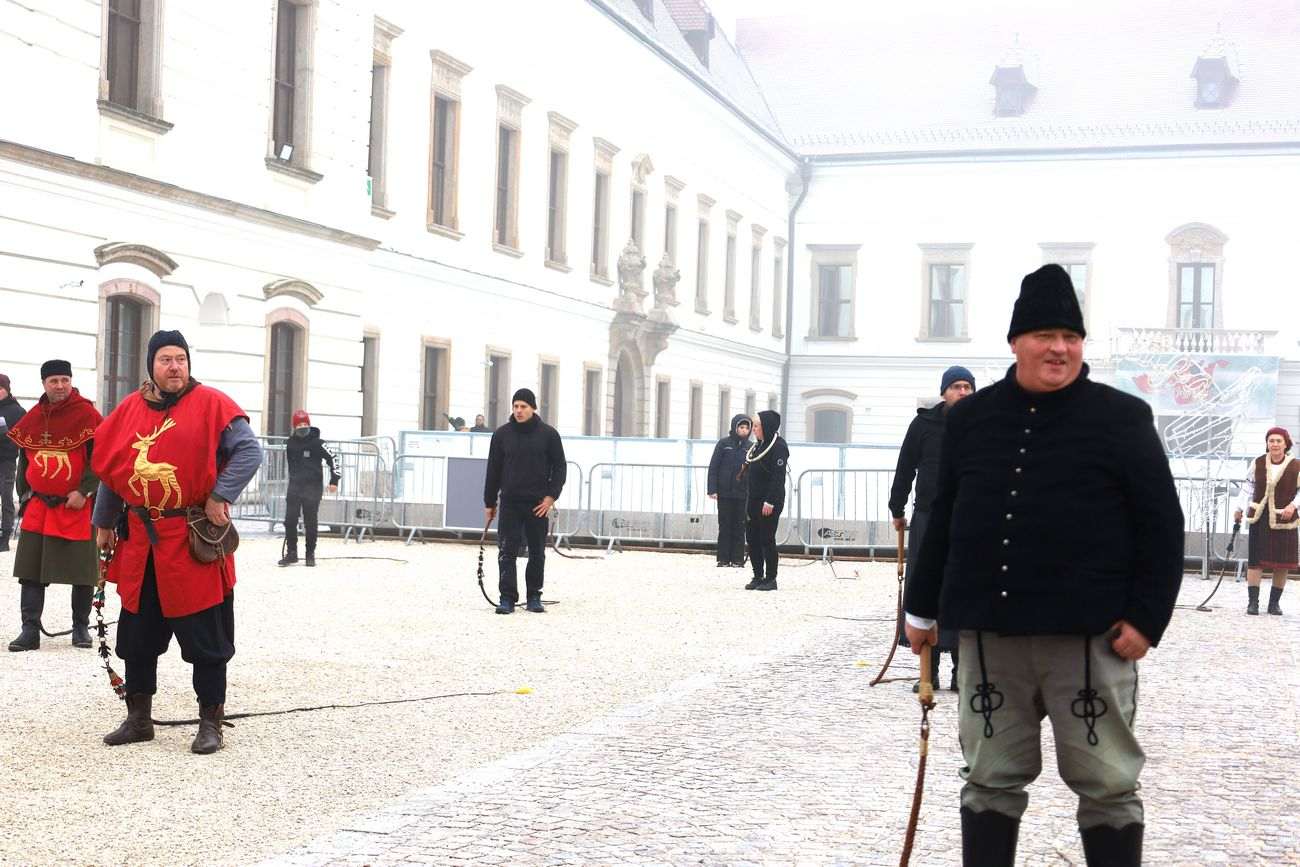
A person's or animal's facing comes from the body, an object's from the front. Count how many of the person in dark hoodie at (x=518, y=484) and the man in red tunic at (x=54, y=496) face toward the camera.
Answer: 2

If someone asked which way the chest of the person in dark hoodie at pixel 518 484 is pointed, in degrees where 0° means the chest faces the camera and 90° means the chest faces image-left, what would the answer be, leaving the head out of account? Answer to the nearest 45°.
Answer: approximately 0°

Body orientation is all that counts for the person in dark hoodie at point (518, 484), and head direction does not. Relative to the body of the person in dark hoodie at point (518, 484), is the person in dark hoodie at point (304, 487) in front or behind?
behind

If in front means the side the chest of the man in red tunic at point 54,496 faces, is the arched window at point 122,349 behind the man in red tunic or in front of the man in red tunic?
behind

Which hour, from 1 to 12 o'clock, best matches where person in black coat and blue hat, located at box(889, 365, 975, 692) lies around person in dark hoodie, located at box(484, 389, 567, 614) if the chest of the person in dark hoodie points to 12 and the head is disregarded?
The person in black coat and blue hat is roughly at 11 o'clock from the person in dark hoodie.

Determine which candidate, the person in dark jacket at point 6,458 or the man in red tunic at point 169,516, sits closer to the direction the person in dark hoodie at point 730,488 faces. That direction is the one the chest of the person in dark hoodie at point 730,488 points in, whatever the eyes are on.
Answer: the man in red tunic

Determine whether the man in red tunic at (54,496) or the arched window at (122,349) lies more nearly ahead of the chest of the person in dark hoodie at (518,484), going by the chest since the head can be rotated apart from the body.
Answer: the man in red tunic

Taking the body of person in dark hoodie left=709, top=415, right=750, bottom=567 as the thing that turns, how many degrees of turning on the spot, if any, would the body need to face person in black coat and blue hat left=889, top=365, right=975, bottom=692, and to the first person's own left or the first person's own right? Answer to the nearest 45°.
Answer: approximately 45° to the first person's own right

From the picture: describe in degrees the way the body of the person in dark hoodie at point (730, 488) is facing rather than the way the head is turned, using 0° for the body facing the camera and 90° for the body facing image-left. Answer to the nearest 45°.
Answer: approximately 315°
